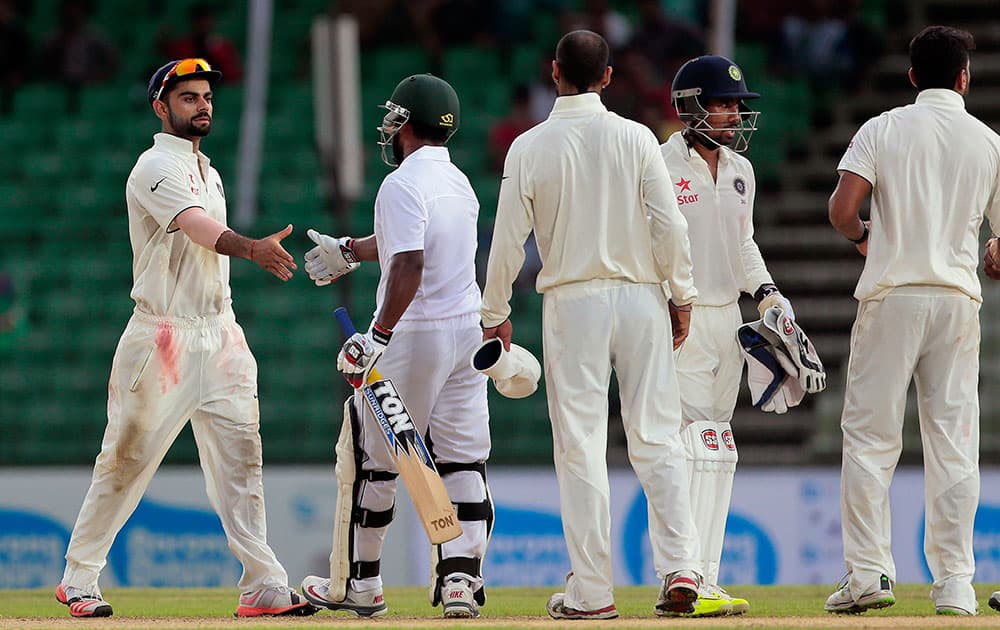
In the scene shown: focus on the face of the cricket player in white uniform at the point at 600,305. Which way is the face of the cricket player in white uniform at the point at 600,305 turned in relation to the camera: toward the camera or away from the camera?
away from the camera

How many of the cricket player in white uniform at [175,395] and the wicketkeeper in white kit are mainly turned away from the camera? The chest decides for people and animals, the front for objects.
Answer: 0

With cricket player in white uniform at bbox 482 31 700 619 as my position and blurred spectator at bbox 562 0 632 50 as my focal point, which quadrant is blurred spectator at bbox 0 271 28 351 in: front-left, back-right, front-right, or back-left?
front-left

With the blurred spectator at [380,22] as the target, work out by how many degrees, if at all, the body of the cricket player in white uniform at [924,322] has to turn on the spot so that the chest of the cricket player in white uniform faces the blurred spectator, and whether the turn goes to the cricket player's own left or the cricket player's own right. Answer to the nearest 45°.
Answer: approximately 45° to the cricket player's own left

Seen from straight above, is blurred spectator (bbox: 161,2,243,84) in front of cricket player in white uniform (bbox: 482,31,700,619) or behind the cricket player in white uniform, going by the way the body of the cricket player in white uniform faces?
in front

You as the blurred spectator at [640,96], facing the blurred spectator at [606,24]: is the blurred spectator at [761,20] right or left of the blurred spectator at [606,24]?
right

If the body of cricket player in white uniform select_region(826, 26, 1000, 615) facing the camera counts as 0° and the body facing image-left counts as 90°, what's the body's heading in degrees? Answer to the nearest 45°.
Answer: approximately 180°

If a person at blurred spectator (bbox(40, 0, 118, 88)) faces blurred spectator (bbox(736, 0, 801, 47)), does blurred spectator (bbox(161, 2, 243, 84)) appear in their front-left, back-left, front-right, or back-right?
front-right

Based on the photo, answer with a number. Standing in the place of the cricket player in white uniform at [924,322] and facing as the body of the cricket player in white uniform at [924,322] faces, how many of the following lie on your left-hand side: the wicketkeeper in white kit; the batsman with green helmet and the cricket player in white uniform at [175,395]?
3

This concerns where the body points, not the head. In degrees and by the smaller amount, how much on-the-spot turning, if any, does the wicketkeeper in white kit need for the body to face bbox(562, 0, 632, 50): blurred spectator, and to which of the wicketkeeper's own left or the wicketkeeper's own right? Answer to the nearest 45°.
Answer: approximately 135° to the wicketkeeper's own left

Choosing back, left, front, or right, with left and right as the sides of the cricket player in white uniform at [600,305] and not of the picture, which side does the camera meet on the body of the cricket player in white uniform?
back

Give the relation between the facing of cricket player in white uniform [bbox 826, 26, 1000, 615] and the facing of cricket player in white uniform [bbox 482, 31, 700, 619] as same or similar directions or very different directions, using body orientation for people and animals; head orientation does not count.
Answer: same or similar directions

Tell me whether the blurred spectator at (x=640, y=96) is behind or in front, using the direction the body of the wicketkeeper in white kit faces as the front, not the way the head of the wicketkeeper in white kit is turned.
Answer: behind

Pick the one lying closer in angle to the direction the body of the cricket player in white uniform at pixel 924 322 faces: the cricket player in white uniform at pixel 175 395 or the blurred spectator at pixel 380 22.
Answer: the blurred spectator

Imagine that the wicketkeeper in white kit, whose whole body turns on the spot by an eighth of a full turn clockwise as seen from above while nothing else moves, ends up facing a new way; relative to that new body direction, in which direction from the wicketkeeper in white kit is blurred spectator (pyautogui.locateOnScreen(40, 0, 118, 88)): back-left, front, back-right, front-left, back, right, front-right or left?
back-right

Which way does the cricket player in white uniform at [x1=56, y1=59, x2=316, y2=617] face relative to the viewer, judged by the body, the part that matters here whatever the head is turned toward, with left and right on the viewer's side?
facing the viewer and to the right of the viewer
